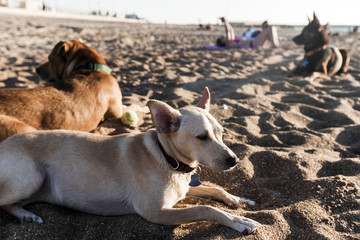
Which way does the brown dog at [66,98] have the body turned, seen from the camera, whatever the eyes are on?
to the viewer's right

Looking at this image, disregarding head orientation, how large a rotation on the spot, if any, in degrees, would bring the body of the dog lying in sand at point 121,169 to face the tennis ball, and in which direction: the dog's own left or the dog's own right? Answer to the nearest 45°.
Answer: approximately 90° to the dog's own left

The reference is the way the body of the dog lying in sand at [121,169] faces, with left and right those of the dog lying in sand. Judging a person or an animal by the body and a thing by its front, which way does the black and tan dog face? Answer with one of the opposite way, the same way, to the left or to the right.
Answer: the opposite way

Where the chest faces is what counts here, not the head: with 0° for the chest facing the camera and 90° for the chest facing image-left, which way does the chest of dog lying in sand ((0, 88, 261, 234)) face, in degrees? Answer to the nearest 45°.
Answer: approximately 270°

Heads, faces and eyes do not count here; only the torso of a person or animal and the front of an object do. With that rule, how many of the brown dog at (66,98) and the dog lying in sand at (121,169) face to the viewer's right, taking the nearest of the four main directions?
2

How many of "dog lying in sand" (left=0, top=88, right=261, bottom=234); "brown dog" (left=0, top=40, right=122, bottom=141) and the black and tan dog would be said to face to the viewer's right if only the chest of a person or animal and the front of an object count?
2

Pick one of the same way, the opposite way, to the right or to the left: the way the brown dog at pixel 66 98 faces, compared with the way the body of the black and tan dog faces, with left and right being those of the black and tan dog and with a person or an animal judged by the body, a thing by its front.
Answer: the opposite way
